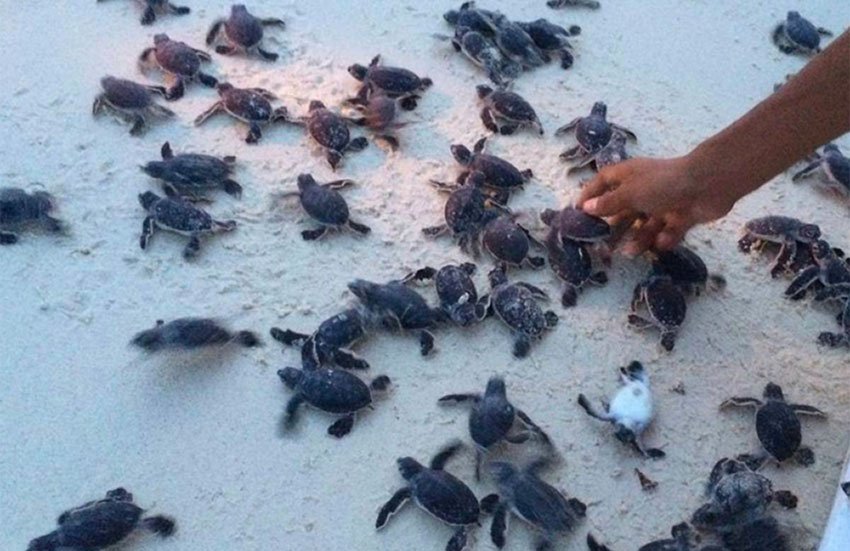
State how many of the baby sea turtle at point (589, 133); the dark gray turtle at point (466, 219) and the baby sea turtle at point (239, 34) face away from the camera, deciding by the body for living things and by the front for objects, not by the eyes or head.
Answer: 3

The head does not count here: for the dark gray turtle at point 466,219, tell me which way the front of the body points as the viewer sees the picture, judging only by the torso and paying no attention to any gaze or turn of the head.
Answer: away from the camera

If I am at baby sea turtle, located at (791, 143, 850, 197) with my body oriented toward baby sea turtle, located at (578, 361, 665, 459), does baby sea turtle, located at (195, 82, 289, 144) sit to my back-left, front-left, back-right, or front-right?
front-right

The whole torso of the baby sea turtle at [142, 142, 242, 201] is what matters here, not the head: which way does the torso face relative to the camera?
to the viewer's left

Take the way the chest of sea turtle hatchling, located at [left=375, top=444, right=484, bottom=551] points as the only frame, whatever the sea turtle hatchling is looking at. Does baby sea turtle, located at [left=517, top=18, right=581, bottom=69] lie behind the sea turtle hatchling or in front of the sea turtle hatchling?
in front

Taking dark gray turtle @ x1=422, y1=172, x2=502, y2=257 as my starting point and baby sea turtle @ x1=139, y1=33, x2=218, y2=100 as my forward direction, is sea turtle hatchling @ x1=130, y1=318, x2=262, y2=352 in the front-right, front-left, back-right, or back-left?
front-left

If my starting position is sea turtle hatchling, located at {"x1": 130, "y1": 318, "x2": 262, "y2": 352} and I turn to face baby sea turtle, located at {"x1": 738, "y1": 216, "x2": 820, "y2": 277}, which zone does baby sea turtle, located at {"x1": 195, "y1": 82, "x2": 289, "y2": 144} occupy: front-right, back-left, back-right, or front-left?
front-left

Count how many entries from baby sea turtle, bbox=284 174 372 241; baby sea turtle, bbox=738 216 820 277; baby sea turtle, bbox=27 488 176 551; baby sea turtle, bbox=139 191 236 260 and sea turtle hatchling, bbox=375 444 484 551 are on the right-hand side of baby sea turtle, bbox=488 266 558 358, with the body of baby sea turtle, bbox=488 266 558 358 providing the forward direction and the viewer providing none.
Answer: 1

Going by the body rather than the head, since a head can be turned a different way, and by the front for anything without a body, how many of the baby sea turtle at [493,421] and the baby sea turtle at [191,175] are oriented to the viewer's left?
1

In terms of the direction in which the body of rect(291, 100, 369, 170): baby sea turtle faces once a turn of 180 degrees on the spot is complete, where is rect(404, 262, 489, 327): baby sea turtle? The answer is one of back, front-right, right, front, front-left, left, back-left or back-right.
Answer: front

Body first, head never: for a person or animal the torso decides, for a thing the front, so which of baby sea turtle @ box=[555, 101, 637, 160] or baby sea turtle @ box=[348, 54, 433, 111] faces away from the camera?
baby sea turtle @ box=[555, 101, 637, 160]

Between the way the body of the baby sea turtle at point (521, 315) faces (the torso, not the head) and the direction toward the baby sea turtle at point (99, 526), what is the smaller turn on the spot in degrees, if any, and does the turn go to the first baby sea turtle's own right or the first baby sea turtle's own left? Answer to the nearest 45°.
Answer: approximately 90° to the first baby sea turtle's own left

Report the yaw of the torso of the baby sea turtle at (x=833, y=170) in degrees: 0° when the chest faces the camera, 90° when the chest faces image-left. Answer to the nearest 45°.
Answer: approximately 135°
